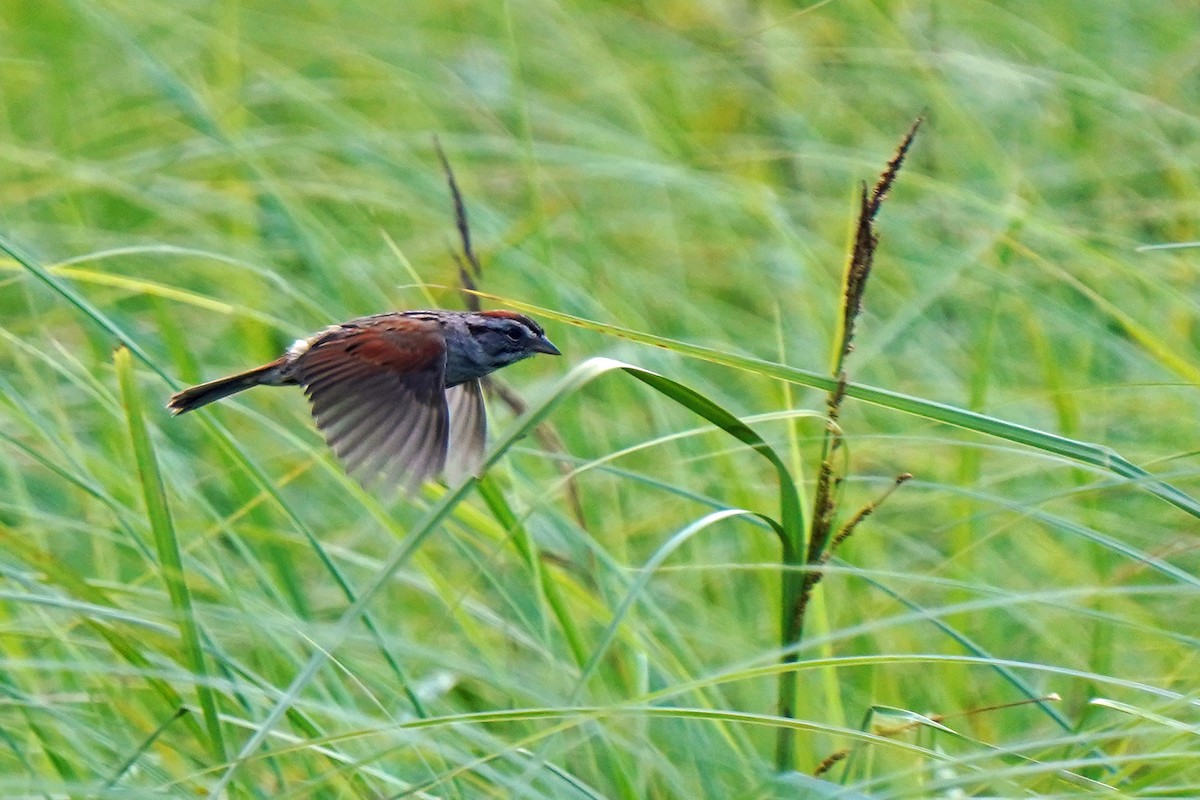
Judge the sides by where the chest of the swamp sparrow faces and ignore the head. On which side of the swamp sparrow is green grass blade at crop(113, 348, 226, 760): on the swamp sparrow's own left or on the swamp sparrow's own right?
on the swamp sparrow's own right

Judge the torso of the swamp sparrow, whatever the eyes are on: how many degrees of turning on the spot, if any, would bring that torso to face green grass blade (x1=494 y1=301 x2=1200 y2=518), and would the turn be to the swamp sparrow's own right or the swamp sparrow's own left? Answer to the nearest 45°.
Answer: approximately 45° to the swamp sparrow's own right

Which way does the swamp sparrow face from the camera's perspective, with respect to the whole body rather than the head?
to the viewer's right
